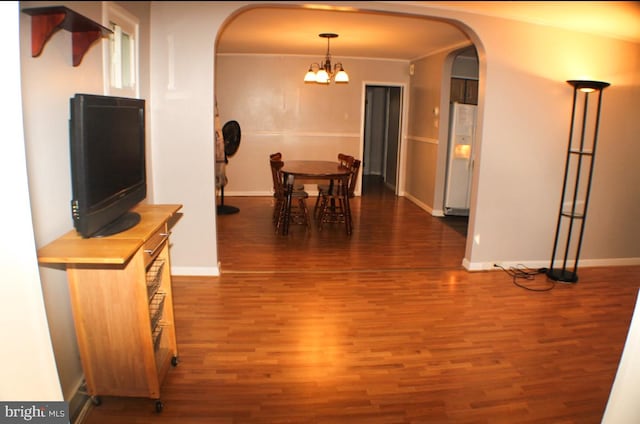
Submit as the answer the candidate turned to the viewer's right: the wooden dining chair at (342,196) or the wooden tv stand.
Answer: the wooden tv stand

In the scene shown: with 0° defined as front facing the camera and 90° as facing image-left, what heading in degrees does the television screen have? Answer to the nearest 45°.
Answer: approximately 315°

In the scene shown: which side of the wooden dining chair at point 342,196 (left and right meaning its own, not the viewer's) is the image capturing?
left

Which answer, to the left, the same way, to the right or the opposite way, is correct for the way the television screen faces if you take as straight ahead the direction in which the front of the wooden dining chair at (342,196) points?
the opposite way

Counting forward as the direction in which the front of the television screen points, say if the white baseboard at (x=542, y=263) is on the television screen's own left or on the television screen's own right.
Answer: on the television screen's own left

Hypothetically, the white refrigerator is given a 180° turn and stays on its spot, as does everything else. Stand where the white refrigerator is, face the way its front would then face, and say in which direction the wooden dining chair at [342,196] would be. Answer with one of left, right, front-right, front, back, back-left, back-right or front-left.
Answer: back-left

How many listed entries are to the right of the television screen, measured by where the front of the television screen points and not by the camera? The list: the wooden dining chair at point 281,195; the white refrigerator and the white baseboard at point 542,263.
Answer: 0

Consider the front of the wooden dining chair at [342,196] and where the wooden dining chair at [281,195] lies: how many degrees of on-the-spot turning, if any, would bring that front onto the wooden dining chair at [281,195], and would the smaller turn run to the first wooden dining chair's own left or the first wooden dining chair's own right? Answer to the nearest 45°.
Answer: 0° — it already faces it

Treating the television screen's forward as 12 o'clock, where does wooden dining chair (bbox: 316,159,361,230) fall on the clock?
The wooden dining chair is roughly at 9 o'clock from the television screen.

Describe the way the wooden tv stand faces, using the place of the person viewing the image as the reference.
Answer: facing to the right of the viewer

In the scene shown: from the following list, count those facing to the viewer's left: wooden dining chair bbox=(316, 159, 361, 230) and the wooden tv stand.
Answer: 1

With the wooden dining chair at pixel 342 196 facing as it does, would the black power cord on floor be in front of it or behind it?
behind

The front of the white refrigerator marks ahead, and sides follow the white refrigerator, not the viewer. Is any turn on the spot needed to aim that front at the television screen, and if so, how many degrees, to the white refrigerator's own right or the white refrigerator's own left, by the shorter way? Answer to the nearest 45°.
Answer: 0° — it already faces it
